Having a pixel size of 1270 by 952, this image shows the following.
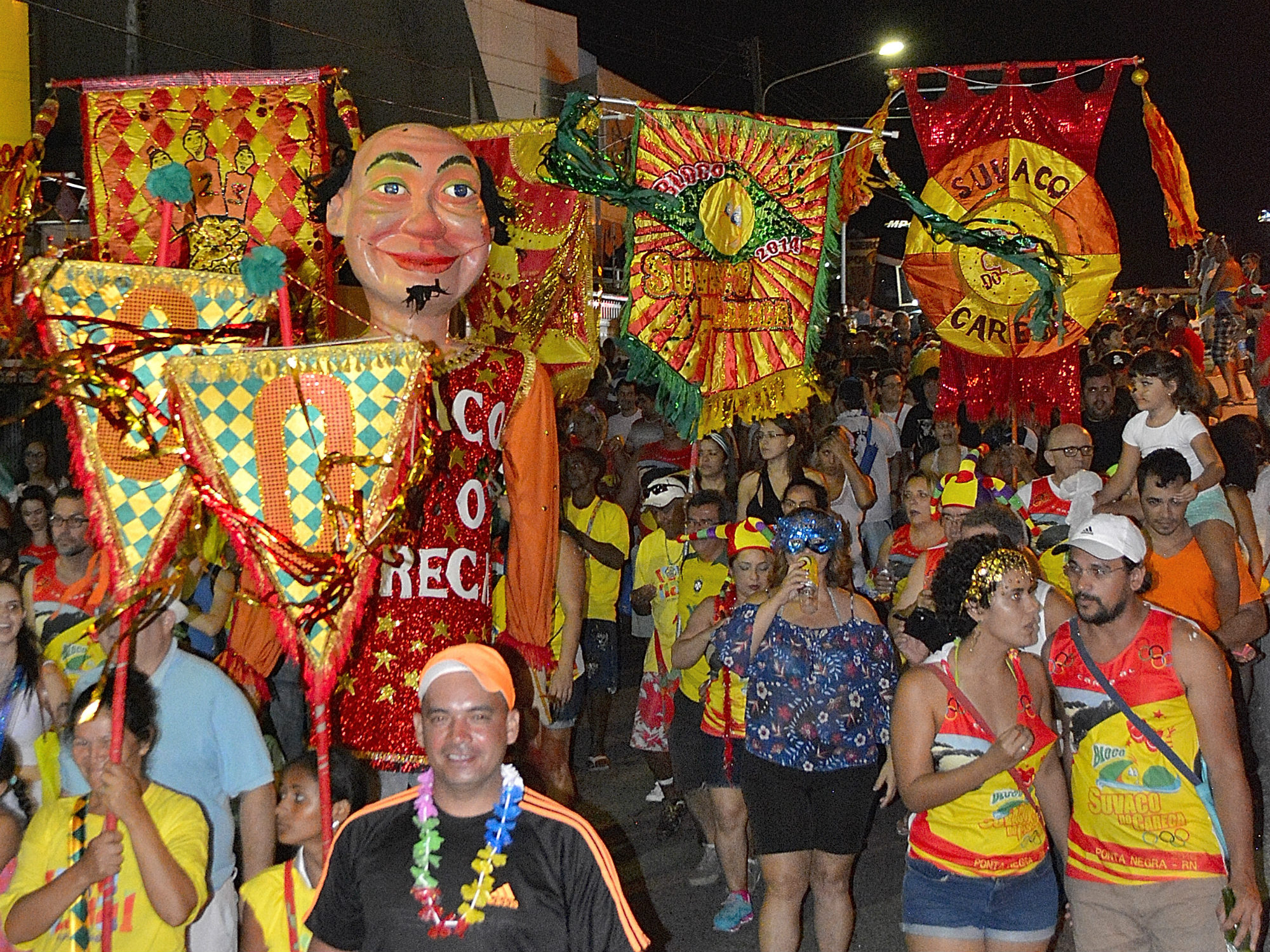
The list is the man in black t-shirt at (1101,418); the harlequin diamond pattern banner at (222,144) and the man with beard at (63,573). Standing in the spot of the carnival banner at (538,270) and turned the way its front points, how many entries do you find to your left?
1

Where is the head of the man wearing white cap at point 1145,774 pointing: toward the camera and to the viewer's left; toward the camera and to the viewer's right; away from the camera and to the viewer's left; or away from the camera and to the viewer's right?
toward the camera and to the viewer's left

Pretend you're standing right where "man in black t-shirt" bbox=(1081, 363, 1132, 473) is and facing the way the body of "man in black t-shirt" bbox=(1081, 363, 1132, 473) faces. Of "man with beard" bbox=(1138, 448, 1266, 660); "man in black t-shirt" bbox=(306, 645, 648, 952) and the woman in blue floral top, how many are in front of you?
3

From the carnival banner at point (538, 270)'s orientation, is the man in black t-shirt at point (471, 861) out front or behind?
out front

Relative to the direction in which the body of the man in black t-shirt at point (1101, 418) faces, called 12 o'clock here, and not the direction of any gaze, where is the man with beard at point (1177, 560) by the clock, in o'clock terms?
The man with beard is roughly at 12 o'clock from the man in black t-shirt.

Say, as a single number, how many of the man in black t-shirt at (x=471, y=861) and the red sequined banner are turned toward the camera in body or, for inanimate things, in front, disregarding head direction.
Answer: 2

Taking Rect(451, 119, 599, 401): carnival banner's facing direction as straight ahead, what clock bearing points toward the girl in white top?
The girl in white top is roughly at 10 o'clock from the carnival banner.
